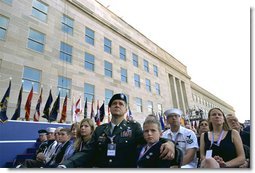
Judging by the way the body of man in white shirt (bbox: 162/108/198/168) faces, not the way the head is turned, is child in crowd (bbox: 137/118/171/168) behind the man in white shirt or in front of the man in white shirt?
in front

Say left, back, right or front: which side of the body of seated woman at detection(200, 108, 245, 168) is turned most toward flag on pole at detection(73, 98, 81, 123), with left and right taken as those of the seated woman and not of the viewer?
right

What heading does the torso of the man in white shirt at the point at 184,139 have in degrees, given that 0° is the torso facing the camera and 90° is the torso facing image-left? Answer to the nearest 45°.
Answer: approximately 45°

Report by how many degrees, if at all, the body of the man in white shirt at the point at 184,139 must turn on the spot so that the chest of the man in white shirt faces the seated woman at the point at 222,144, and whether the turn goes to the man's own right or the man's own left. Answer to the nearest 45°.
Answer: approximately 90° to the man's own left

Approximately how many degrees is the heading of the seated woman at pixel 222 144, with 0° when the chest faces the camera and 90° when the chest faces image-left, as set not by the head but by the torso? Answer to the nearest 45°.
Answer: approximately 45°
